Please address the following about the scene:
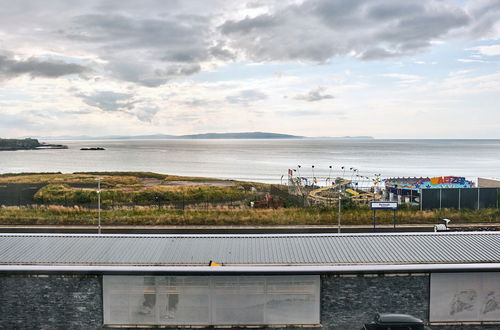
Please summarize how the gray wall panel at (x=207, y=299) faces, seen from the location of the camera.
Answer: facing the viewer

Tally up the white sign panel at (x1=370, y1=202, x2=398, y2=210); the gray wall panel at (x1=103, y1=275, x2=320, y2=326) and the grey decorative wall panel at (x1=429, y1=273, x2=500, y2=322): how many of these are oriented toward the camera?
3

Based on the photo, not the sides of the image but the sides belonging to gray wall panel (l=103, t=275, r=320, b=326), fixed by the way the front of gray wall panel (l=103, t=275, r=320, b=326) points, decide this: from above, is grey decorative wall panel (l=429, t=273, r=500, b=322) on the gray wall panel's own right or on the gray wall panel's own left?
on the gray wall panel's own left

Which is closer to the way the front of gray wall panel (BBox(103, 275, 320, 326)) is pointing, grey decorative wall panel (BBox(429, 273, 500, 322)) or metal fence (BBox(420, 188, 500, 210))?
the grey decorative wall panel

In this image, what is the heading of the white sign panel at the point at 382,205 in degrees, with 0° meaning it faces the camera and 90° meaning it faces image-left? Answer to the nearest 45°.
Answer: approximately 0°

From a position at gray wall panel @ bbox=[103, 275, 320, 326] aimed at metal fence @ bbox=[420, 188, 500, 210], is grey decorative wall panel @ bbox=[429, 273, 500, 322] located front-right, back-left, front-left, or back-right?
front-right

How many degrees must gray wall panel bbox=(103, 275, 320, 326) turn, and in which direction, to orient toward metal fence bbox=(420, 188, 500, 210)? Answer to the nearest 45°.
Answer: approximately 135° to its left

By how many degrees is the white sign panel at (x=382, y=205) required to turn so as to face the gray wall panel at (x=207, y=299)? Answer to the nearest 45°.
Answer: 0° — it already faces it

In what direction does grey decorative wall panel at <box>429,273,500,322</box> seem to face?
toward the camera

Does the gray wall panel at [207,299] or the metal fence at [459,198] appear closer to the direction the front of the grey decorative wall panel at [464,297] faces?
the gray wall panel
